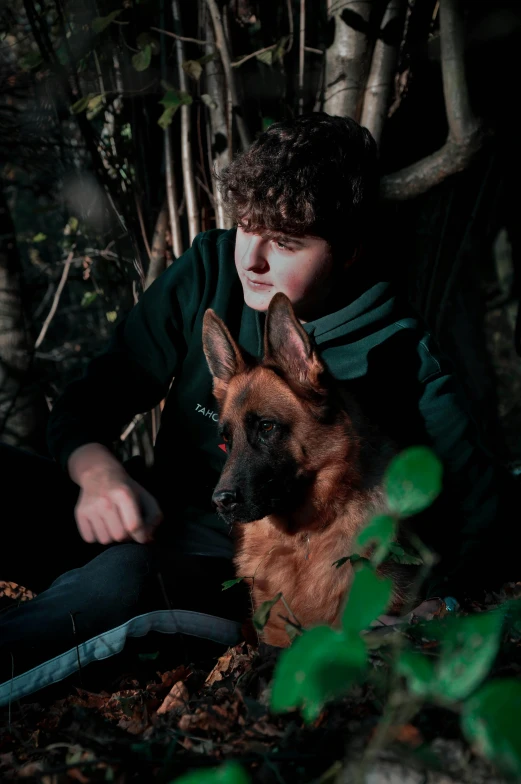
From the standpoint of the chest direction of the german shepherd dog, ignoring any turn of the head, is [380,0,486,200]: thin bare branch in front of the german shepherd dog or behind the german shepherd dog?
behind

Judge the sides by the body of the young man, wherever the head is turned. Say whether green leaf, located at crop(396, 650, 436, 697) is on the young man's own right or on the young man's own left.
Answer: on the young man's own left

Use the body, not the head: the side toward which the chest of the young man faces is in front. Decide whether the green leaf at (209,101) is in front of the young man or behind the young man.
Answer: behind

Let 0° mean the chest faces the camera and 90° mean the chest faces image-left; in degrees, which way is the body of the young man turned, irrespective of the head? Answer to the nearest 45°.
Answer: approximately 45°

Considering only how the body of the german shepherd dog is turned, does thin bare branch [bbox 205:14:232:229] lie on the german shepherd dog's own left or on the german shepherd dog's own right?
on the german shepherd dog's own right

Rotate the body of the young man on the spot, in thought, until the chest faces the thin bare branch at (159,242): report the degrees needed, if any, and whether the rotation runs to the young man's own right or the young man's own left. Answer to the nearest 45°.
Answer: approximately 135° to the young man's own right

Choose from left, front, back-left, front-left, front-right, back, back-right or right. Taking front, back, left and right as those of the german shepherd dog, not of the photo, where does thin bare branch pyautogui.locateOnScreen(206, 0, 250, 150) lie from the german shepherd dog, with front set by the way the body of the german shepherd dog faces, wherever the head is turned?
back-right

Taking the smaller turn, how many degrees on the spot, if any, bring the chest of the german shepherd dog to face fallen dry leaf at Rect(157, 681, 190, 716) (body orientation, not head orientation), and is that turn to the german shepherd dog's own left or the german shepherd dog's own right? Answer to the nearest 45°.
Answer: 0° — it already faces it

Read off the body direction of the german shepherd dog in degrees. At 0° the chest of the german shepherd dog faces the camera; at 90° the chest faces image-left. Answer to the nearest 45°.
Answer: approximately 45°

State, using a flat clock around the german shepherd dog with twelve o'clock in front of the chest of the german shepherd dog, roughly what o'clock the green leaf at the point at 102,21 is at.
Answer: The green leaf is roughly at 4 o'clock from the german shepherd dog.

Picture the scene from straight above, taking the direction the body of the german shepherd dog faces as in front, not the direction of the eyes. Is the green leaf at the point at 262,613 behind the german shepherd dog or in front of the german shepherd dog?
in front

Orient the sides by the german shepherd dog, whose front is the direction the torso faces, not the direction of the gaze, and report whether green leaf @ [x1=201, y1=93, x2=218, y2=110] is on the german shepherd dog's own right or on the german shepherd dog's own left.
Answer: on the german shepherd dog's own right
